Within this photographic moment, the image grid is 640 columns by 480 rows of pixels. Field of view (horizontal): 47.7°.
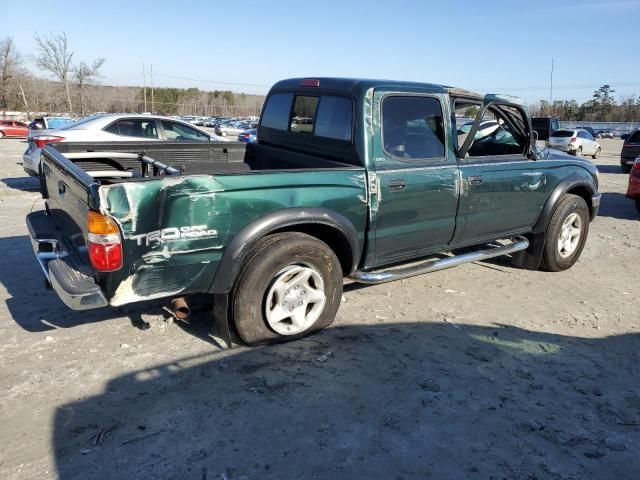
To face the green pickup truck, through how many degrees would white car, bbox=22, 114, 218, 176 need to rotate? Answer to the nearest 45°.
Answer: approximately 90° to its right

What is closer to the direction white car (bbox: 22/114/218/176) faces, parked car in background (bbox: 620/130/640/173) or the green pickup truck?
the parked car in background

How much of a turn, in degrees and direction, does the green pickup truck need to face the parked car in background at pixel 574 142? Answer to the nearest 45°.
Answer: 0° — it already faces it

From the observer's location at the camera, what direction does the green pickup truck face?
facing away from the viewer and to the right of the viewer

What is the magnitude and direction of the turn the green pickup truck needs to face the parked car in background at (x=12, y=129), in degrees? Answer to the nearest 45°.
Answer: approximately 90° to its left

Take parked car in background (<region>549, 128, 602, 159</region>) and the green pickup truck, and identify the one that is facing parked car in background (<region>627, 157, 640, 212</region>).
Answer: the green pickup truck

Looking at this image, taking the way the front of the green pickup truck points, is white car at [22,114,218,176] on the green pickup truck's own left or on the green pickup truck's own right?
on the green pickup truck's own left

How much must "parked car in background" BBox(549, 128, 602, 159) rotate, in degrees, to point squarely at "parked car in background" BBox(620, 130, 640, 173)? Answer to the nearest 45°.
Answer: approximately 135° to its right

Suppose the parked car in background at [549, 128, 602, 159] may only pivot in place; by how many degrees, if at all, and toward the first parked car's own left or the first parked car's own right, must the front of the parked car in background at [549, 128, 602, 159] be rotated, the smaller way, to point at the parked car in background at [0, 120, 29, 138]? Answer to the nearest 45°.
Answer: approximately 135° to the first parked car's own left

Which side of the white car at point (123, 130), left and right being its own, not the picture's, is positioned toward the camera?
right

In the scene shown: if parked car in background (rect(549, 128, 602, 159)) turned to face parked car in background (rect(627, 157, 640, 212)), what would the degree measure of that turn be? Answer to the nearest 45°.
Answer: approximately 135° to its right

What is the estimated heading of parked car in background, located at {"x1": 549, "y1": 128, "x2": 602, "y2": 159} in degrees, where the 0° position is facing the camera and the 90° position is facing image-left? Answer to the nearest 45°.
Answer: approximately 225°
